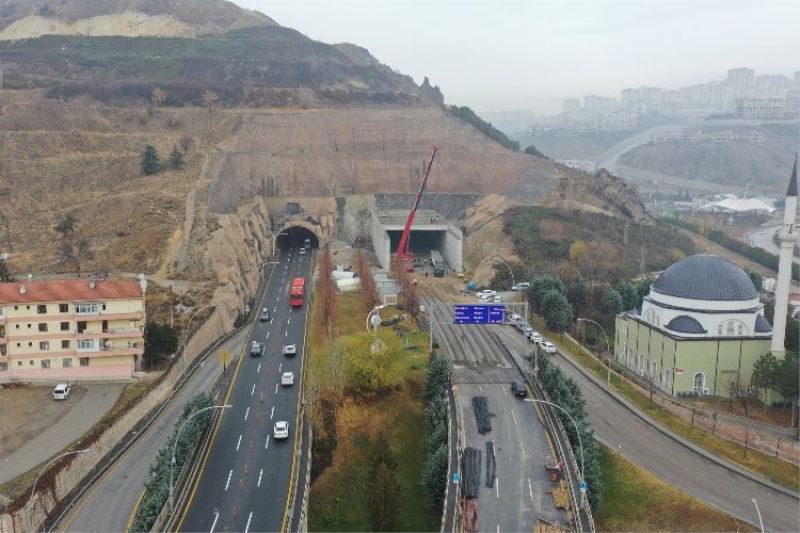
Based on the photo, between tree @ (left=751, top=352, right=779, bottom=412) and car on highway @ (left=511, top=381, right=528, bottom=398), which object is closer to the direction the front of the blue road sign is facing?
the car on highway

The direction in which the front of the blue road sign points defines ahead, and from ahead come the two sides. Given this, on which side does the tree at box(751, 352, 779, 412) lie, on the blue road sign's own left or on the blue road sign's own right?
on the blue road sign's own left

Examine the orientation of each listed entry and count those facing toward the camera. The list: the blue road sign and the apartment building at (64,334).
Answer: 2

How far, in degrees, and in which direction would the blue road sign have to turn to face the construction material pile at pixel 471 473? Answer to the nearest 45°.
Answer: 0° — it already faces it

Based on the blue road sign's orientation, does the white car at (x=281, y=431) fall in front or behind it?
in front

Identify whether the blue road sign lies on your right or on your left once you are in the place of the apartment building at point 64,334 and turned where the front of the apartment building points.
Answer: on your left

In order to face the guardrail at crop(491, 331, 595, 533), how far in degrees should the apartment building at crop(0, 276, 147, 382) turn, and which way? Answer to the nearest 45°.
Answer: approximately 45° to its left

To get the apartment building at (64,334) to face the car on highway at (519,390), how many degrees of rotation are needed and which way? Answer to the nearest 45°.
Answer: approximately 45° to its left

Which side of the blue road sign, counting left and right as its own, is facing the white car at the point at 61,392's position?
right

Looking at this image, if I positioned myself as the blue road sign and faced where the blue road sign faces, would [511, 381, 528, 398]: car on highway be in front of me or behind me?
in front

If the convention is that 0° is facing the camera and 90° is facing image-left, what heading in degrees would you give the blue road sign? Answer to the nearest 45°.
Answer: approximately 0°
